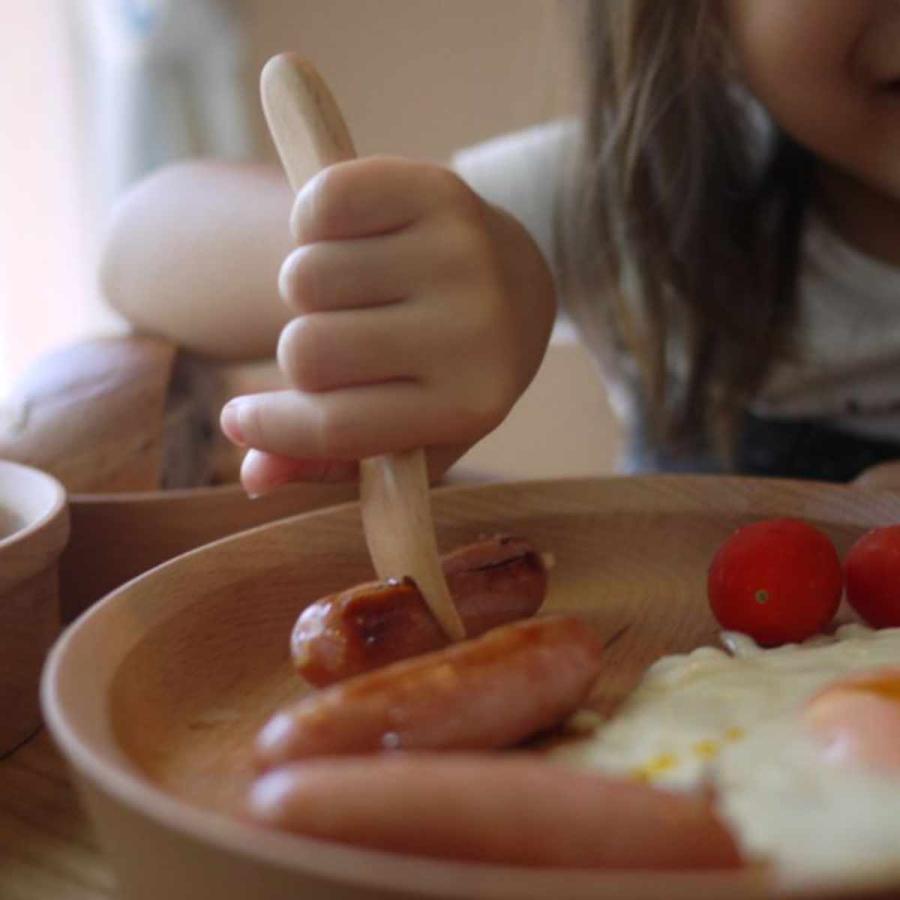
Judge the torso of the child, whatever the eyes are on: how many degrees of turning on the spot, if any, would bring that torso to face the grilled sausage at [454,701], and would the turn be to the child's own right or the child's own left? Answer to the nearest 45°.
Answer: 0° — they already face it

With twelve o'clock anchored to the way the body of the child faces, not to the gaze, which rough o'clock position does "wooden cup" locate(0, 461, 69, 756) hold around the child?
The wooden cup is roughly at 1 o'clock from the child.

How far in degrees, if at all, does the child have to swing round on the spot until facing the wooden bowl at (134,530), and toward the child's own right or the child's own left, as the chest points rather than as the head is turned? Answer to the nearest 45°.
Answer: approximately 45° to the child's own right

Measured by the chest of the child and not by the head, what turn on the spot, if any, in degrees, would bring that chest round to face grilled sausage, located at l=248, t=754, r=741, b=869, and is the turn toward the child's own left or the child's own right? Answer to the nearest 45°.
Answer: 0° — they already face it

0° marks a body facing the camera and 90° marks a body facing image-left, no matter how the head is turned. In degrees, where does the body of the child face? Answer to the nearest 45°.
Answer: approximately 0°

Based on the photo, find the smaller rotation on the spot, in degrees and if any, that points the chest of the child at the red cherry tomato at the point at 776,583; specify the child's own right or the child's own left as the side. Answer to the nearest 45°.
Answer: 0° — they already face it
